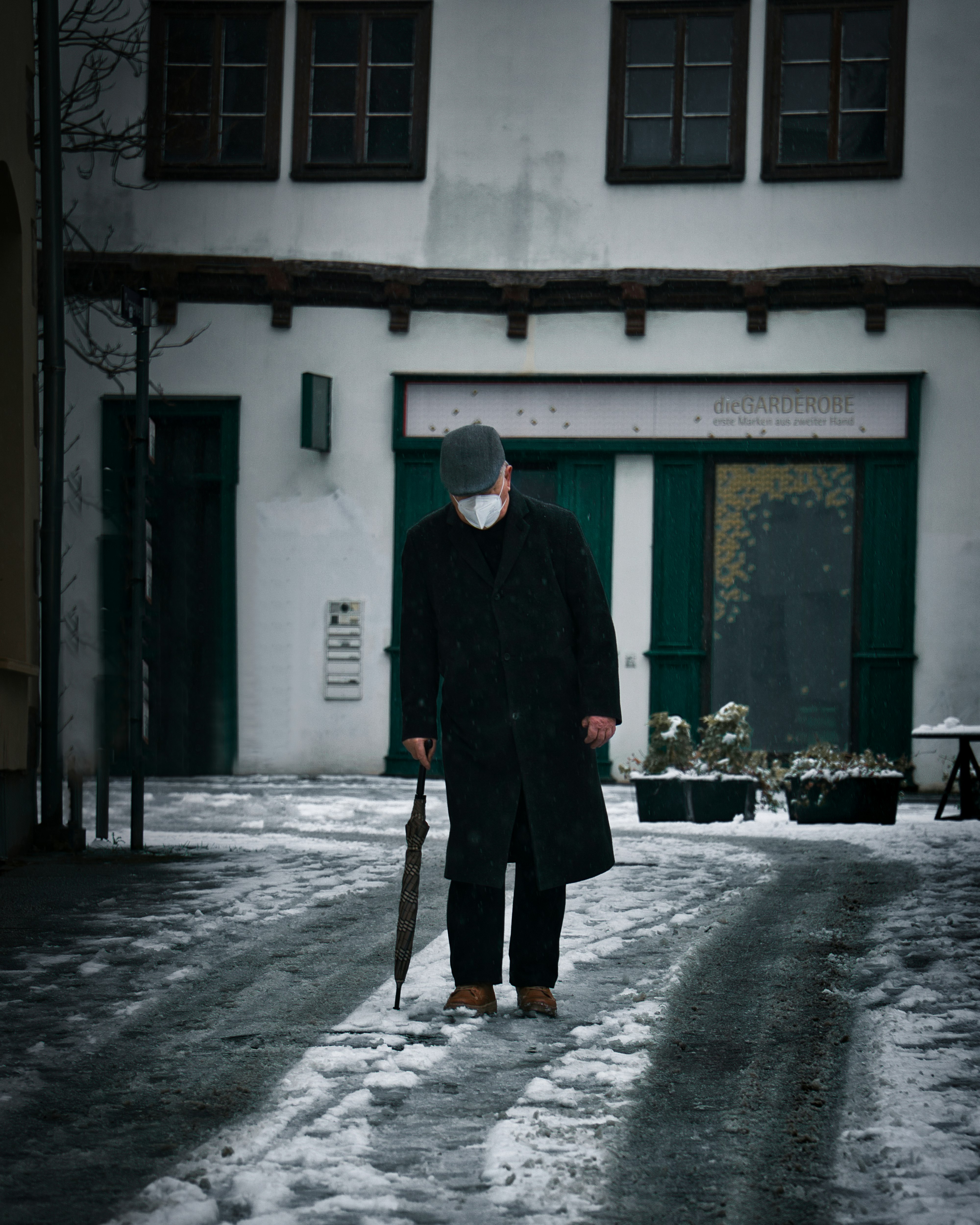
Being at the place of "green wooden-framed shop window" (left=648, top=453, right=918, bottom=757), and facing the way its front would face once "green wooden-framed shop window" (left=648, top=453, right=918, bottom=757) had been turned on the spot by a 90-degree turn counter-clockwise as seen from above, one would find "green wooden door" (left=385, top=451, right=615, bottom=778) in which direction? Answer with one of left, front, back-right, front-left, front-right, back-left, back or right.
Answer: back

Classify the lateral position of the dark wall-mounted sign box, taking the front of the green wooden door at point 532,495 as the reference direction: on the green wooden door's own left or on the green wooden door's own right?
on the green wooden door's own right

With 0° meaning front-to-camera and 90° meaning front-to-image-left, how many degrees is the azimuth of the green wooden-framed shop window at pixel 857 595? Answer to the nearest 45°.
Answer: approximately 0°

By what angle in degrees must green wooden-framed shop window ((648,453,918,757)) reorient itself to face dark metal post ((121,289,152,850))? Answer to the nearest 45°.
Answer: approximately 45° to its right

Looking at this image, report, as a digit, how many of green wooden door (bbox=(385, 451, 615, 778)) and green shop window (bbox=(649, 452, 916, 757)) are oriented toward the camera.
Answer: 2

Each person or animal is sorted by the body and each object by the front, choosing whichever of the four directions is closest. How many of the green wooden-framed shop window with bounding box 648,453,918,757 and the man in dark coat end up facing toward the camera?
2

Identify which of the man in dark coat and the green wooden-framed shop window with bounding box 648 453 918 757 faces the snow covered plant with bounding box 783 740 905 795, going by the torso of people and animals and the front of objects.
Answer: the green wooden-framed shop window

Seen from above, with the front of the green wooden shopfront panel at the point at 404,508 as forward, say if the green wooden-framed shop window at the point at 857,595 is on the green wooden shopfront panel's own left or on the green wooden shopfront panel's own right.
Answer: on the green wooden shopfront panel's own left
